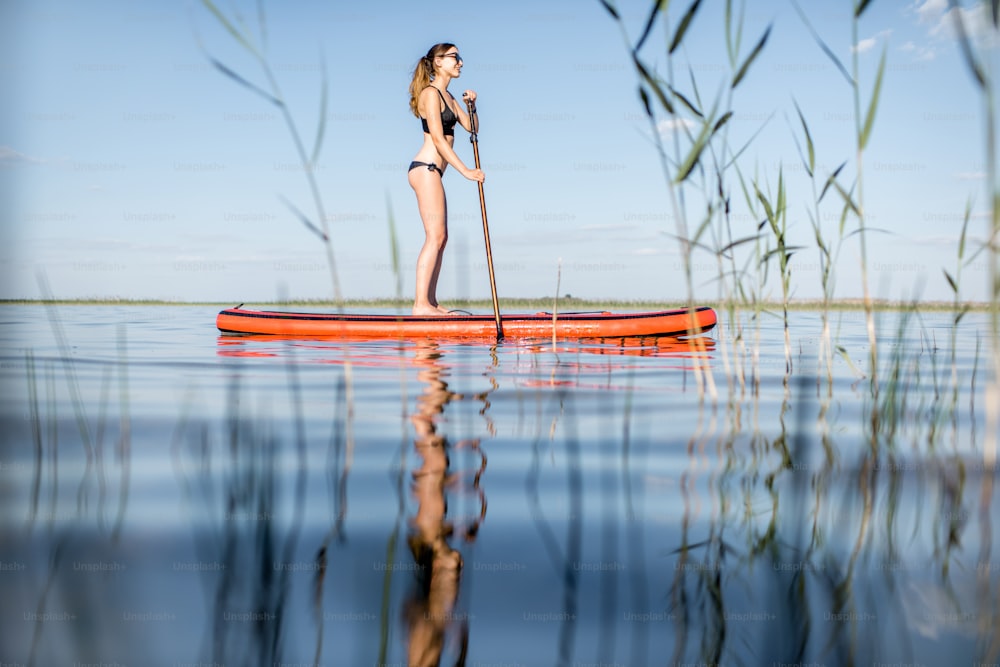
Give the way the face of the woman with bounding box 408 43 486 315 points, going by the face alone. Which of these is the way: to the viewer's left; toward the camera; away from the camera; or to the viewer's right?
to the viewer's right

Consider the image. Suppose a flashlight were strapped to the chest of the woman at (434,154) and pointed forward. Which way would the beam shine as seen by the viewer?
to the viewer's right

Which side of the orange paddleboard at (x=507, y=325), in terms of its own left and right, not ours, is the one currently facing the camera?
right
